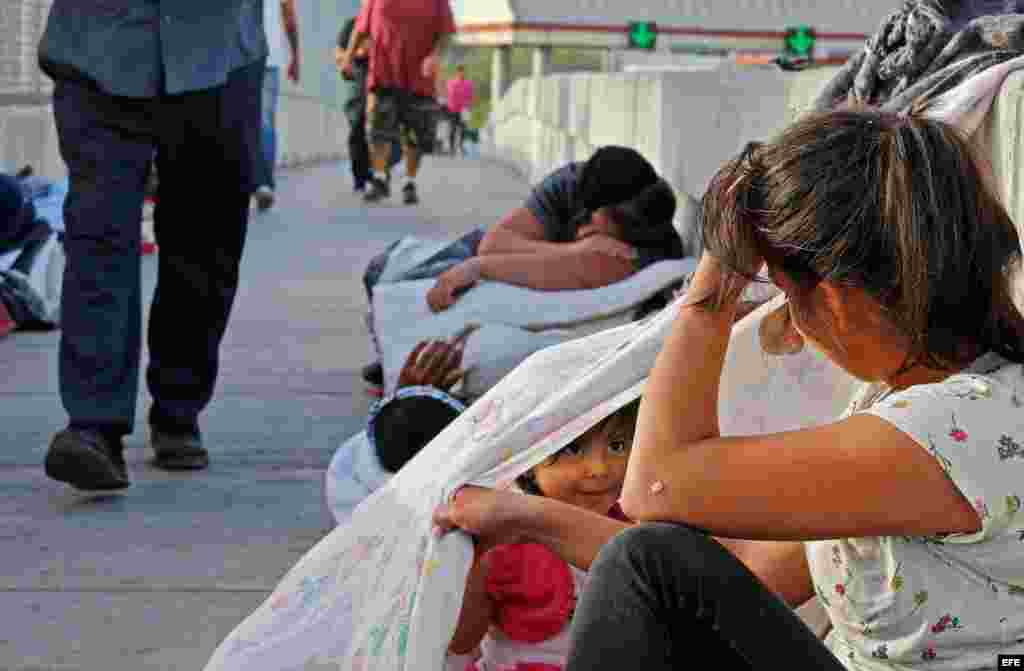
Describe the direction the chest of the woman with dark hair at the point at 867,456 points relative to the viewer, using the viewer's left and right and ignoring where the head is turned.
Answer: facing away from the viewer and to the left of the viewer

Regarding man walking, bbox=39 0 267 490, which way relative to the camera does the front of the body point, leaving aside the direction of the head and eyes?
toward the camera

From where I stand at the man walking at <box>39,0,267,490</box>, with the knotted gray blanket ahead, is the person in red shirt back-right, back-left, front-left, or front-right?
back-left

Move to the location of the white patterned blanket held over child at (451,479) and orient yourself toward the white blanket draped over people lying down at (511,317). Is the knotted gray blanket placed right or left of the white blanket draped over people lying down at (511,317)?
right

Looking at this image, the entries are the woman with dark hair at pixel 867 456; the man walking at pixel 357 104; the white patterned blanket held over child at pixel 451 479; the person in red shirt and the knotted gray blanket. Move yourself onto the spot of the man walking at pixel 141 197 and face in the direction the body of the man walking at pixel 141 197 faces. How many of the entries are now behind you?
2

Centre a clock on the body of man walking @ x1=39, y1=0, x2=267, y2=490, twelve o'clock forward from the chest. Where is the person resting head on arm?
The person resting head on arm is roughly at 8 o'clock from the man walking.

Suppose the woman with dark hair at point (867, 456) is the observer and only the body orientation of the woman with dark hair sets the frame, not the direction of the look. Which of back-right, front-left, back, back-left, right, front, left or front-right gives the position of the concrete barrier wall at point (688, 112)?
front-right

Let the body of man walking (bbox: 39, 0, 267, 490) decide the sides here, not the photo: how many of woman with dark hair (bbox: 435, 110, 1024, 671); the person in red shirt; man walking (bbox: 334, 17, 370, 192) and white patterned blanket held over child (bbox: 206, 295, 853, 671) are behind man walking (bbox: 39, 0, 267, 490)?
2

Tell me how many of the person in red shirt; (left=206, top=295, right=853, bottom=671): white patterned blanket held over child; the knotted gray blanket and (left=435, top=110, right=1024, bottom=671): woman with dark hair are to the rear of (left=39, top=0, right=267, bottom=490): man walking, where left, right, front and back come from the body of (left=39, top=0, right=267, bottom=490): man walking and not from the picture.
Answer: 1

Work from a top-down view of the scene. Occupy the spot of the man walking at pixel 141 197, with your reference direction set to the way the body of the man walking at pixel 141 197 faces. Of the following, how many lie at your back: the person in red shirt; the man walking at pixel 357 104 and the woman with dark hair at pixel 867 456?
2
